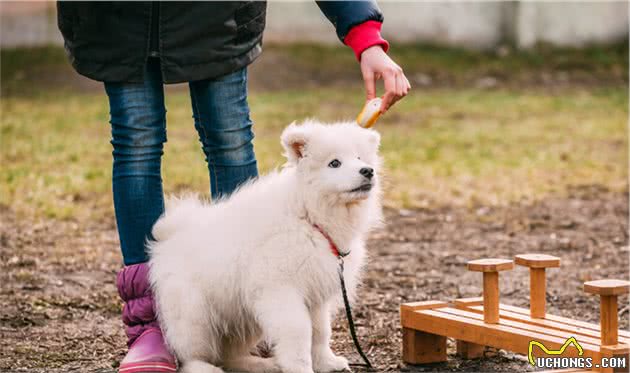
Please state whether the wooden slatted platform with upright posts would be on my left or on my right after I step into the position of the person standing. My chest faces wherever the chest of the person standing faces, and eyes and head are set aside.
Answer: on my left
